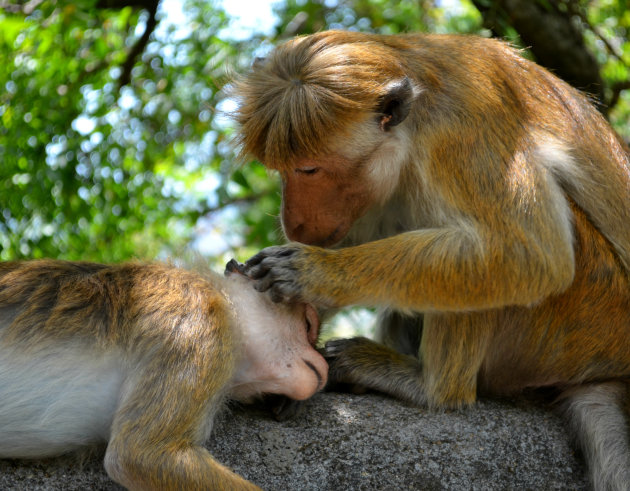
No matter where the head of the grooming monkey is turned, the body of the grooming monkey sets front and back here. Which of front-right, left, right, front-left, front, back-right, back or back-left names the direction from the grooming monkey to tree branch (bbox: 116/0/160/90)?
front-right

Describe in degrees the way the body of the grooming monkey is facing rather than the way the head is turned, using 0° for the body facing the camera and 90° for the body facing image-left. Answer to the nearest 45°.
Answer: approximately 90°
